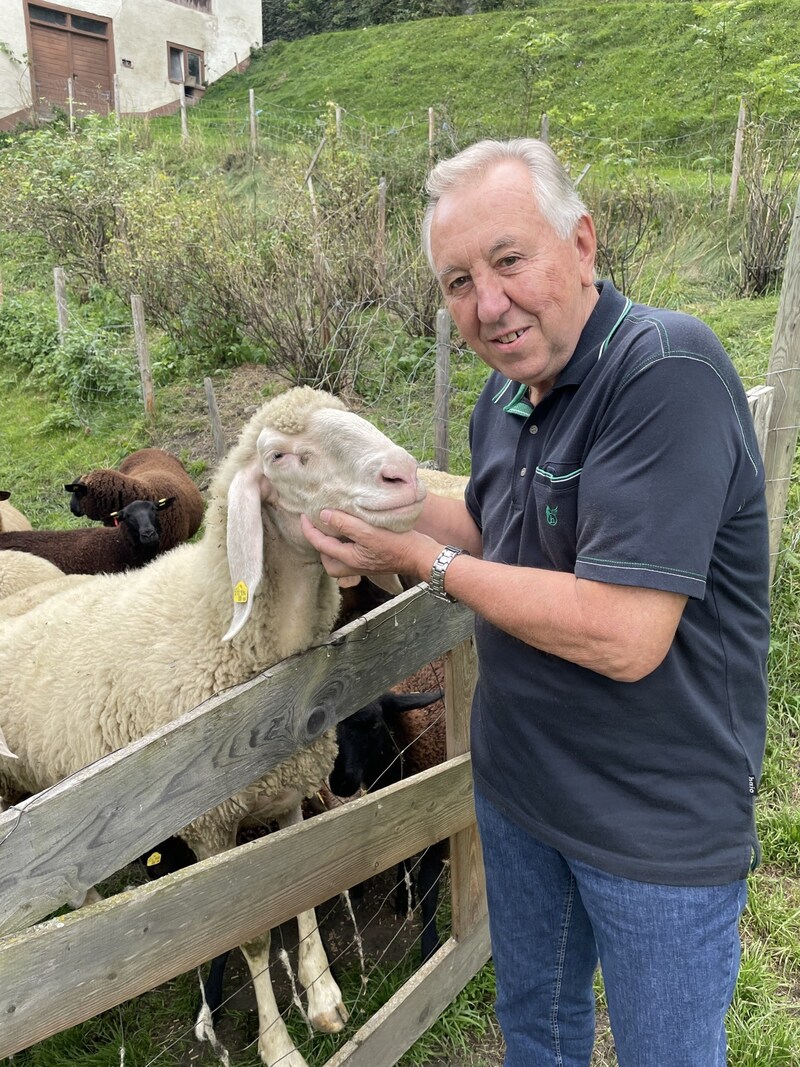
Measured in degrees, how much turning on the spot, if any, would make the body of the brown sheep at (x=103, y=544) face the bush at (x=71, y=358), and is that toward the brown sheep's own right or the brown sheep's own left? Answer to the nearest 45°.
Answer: approximately 90° to the brown sheep's own left

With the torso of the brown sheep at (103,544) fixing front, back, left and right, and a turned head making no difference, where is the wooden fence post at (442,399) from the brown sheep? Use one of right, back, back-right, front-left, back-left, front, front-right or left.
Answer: front

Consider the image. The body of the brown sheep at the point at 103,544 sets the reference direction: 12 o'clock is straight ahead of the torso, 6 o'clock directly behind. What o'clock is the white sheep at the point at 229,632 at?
The white sheep is roughly at 3 o'clock from the brown sheep.

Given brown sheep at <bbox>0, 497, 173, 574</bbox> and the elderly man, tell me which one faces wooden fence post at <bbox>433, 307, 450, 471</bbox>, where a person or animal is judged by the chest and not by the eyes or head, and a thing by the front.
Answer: the brown sheep

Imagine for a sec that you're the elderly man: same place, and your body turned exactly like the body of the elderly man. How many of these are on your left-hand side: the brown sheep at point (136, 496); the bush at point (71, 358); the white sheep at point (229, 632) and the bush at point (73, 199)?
0

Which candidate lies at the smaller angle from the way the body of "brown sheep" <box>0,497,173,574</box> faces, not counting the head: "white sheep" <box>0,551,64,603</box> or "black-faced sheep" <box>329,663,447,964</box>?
the black-faced sheep

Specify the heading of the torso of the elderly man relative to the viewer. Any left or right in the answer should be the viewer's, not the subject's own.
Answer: facing the viewer and to the left of the viewer

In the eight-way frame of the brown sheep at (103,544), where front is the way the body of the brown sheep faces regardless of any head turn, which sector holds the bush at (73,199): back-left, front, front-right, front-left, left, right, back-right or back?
left

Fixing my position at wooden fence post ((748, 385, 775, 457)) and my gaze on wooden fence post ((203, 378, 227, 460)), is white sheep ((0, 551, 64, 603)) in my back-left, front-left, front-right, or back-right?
front-left

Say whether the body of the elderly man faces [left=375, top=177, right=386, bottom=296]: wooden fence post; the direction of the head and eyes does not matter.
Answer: no

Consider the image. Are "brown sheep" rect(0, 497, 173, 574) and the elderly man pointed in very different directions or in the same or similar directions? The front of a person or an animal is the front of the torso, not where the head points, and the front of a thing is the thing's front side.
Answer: very different directions

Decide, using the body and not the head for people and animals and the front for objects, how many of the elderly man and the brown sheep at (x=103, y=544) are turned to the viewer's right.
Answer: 1

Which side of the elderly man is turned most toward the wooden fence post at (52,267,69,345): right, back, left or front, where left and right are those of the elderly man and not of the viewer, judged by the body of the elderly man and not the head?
right

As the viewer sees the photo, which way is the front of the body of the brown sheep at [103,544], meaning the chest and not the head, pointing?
to the viewer's right

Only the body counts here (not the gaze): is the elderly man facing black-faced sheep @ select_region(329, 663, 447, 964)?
no

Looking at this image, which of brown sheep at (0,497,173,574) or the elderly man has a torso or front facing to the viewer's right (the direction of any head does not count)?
the brown sheep
